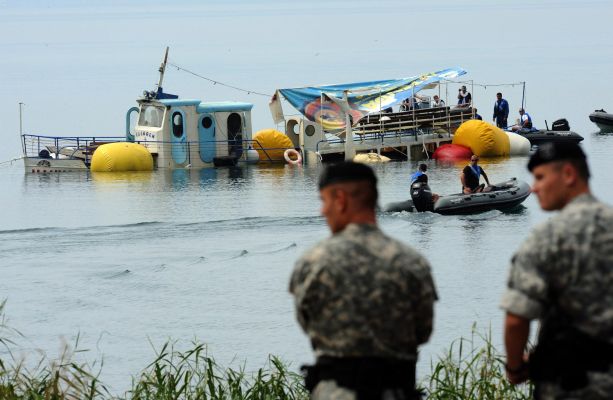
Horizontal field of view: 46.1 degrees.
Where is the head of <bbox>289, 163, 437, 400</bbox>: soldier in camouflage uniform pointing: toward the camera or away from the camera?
away from the camera

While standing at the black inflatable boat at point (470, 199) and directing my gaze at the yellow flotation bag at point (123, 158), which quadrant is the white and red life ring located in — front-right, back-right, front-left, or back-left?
front-right

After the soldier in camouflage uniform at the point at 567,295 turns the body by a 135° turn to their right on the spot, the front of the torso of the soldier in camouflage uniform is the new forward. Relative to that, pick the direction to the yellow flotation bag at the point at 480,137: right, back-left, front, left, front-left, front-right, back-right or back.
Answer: left

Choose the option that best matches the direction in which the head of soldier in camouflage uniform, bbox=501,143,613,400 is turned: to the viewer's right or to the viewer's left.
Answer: to the viewer's left

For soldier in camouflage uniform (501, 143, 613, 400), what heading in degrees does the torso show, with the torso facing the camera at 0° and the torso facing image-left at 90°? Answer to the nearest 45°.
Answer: approximately 135°

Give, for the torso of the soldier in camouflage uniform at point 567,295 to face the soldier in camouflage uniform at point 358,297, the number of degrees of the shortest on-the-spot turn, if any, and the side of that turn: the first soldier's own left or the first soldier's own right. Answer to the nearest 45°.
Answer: approximately 45° to the first soldier's own left

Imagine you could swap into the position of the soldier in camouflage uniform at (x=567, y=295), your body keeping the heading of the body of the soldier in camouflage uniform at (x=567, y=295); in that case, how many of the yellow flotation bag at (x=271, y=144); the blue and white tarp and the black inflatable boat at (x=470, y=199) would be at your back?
0

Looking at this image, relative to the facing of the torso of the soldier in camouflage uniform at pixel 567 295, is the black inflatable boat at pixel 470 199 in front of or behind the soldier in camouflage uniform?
in front

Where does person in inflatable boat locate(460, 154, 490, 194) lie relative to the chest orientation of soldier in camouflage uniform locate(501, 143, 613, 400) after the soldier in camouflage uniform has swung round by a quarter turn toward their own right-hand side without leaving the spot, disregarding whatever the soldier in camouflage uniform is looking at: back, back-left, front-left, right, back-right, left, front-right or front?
front-left

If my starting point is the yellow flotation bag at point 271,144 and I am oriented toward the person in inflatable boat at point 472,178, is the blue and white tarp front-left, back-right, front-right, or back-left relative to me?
front-left
